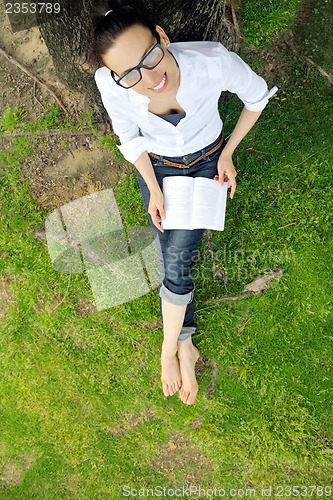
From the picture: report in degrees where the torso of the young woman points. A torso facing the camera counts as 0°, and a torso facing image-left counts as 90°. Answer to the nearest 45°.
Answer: approximately 0°
